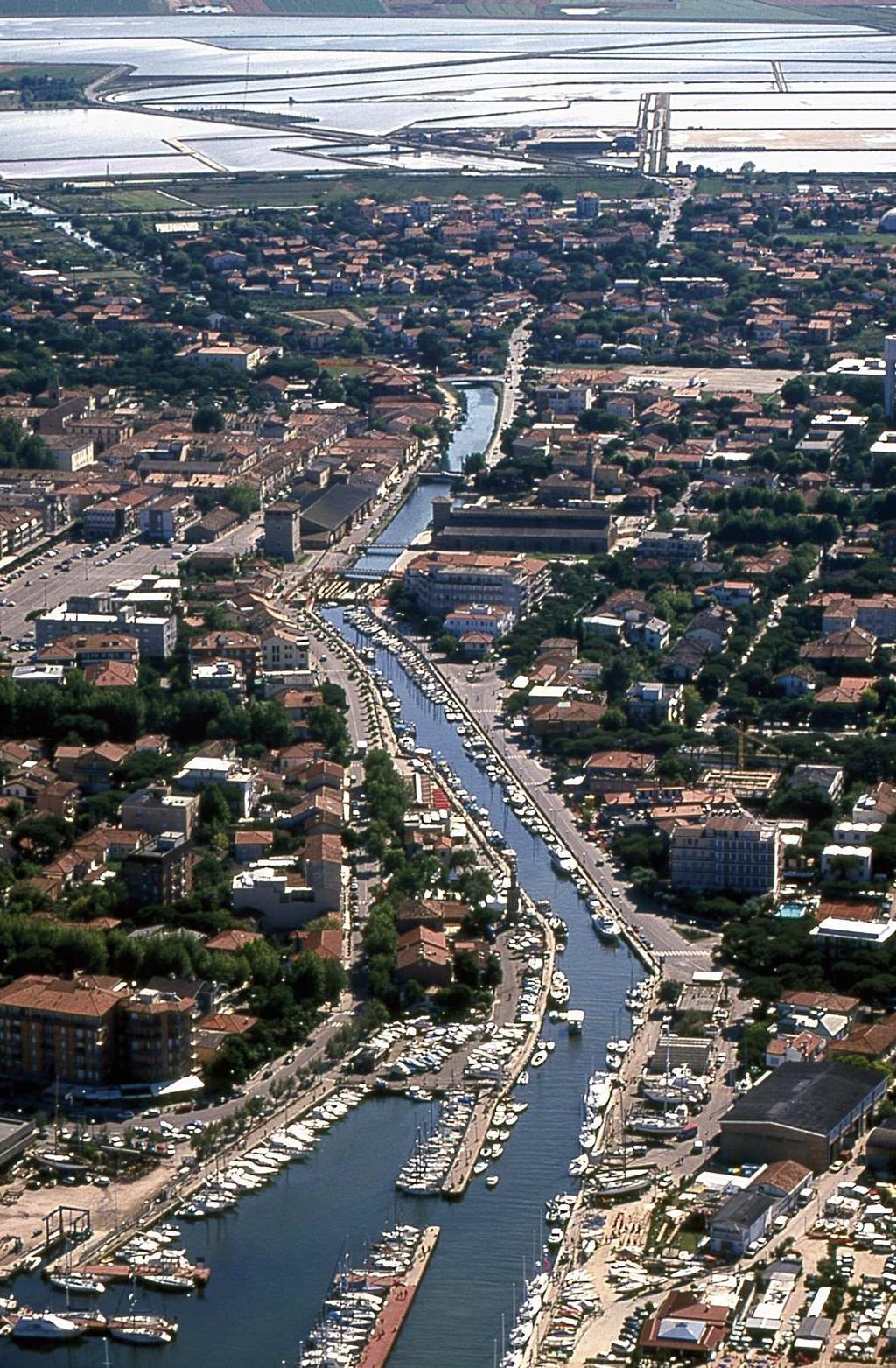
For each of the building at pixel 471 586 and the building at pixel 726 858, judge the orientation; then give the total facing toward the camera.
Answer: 2

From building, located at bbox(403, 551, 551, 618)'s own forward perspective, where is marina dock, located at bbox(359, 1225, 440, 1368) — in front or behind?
in front

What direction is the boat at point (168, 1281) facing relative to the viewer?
to the viewer's left

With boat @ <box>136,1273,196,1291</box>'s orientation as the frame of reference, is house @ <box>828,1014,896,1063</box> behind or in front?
behind

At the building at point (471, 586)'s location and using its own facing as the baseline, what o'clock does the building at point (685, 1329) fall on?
the building at point (685, 1329) is roughly at 12 o'clock from the building at point (471, 586).

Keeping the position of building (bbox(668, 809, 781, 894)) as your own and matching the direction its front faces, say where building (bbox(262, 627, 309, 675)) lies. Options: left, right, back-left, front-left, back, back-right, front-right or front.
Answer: back-right
